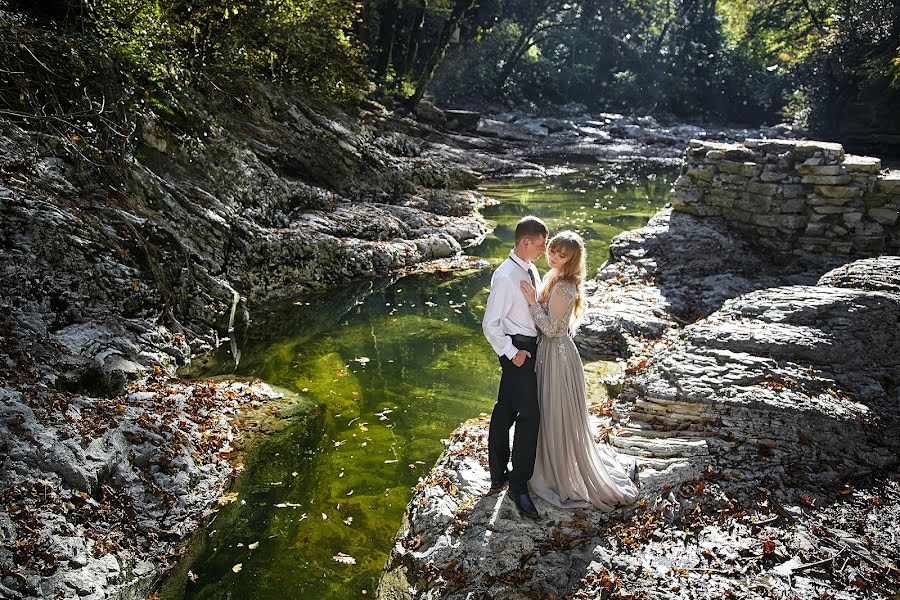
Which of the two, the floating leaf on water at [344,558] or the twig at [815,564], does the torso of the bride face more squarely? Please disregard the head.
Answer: the floating leaf on water

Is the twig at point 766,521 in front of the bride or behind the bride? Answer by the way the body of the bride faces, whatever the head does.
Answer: behind

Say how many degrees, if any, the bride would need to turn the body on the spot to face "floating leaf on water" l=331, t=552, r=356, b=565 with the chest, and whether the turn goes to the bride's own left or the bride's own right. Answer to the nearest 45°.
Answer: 0° — they already face it

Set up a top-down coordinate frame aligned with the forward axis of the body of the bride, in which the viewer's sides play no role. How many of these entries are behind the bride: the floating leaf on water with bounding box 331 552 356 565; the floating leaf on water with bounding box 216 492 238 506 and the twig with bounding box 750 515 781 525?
1

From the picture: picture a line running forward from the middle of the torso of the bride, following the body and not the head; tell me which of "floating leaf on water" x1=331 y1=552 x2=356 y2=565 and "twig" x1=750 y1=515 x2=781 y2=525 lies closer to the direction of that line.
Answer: the floating leaf on water

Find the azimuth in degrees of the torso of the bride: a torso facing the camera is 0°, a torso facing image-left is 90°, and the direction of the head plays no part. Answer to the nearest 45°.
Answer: approximately 90°

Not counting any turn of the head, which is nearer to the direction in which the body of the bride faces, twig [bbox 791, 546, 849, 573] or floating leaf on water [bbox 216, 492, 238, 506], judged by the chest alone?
the floating leaf on water

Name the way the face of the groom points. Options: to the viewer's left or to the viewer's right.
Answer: to the viewer's right

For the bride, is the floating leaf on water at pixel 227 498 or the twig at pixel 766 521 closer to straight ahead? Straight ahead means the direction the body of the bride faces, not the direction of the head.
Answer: the floating leaf on water

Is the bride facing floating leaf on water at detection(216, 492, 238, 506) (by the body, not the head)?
yes

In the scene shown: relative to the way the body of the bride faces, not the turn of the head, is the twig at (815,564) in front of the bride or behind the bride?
behind
